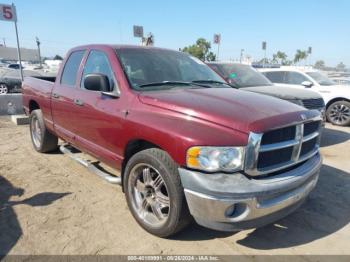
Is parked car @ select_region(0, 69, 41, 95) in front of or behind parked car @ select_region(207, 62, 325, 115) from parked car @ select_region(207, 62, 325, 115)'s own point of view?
behind

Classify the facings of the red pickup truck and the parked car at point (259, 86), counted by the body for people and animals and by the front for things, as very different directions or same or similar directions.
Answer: same or similar directions

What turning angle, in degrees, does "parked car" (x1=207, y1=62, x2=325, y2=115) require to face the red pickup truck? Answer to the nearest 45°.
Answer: approximately 45° to its right

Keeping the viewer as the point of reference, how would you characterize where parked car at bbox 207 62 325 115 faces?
facing the viewer and to the right of the viewer

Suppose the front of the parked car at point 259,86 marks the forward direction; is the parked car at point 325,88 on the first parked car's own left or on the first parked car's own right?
on the first parked car's own left

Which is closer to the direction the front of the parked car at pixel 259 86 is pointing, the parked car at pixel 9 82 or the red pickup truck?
the red pickup truck

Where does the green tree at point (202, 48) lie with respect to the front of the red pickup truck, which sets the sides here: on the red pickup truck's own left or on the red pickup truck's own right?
on the red pickup truck's own left

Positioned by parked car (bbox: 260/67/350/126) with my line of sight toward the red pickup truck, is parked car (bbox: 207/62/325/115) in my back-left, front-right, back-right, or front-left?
front-right

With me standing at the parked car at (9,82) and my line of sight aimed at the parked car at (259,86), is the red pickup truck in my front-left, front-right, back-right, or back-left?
front-right

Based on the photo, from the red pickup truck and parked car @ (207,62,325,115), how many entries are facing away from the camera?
0

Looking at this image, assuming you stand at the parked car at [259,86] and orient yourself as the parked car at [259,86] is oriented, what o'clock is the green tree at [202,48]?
The green tree is roughly at 7 o'clock from the parked car.

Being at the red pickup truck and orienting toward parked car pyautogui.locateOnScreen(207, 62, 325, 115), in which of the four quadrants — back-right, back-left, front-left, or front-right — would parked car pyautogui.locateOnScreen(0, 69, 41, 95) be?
front-left

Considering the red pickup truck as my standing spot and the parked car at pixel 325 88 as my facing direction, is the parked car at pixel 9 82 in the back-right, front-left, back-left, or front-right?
front-left

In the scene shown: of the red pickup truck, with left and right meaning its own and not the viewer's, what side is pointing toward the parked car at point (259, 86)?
left

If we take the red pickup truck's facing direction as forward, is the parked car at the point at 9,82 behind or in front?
behind

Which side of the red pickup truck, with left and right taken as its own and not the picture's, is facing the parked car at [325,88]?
left
